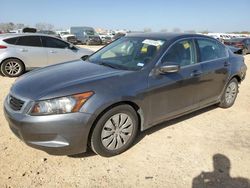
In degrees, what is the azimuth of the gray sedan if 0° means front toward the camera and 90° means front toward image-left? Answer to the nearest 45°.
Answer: approximately 45°

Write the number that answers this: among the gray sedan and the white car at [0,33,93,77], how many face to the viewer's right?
1

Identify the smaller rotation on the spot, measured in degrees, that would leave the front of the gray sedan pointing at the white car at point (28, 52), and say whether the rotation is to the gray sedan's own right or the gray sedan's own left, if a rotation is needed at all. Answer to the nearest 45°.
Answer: approximately 90° to the gray sedan's own right

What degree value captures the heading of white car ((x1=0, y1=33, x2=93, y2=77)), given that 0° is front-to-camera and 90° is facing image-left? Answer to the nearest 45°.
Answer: approximately 270°

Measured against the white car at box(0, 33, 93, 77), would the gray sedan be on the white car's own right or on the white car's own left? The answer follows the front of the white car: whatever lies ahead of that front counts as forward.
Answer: on the white car's own right
